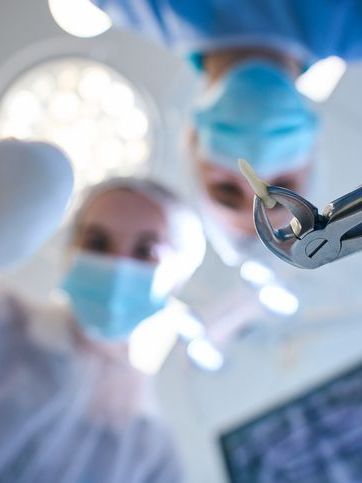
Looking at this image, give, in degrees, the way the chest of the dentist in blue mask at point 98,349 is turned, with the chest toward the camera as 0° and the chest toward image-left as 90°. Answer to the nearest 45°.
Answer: approximately 0°

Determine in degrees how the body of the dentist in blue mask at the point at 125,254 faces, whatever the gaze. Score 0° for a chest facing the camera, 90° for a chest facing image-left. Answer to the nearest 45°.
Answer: approximately 0°
